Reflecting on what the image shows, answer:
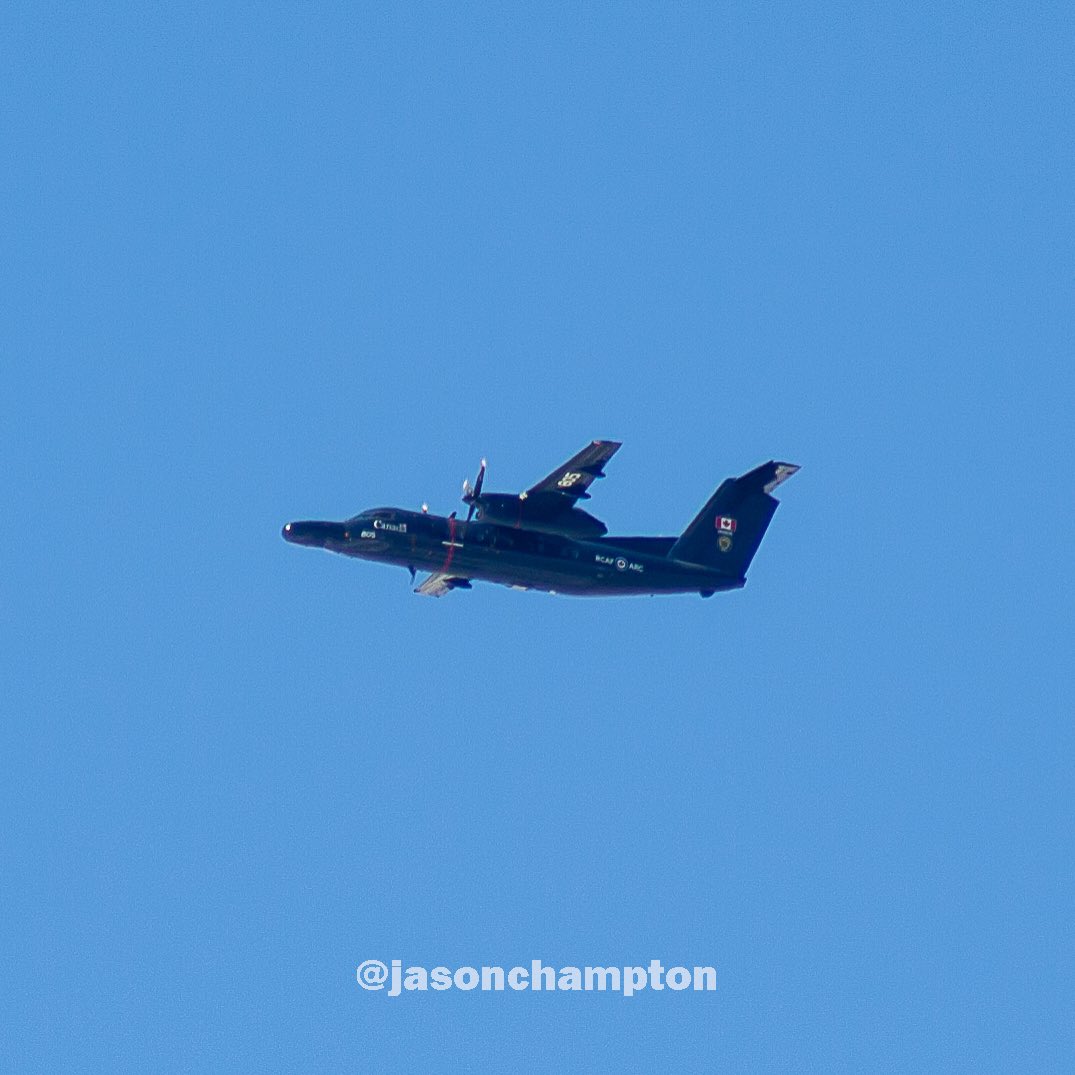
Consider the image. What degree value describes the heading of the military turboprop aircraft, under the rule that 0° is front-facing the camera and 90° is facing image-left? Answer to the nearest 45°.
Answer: approximately 90°
